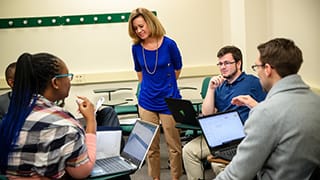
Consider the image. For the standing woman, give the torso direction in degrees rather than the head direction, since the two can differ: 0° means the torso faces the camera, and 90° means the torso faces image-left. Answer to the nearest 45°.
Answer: approximately 0°

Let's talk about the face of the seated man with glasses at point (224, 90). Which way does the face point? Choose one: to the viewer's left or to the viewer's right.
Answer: to the viewer's left

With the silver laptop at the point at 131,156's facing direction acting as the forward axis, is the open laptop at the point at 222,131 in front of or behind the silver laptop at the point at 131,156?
behind

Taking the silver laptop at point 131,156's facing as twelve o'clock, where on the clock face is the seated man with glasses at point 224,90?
The seated man with glasses is roughly at 6 o'clock from the silver laptop.

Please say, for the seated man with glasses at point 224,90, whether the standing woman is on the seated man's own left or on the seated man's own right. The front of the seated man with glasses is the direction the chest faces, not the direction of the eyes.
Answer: on the seated man's own right

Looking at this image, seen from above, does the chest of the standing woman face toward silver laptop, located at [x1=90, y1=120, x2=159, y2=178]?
yes

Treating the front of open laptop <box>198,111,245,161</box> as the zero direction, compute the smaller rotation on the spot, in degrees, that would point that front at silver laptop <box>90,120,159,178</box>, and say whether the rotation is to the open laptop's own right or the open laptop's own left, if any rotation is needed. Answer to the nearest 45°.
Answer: approximately 90° to the open laptop's own right

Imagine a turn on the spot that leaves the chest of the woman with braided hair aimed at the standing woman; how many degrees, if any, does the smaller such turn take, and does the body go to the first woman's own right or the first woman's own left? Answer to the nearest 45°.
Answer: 0° — they already face them

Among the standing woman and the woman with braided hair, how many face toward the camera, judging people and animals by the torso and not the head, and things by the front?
1

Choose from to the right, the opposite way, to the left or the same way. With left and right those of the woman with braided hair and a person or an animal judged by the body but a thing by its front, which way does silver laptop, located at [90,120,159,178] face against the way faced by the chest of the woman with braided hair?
the opposite way

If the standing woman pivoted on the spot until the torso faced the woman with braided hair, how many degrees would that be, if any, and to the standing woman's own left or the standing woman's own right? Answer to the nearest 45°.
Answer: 0° — they already face them

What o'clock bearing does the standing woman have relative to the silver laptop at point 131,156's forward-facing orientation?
The standing woman is roughly at 5 o'clock from the silver laptop.
